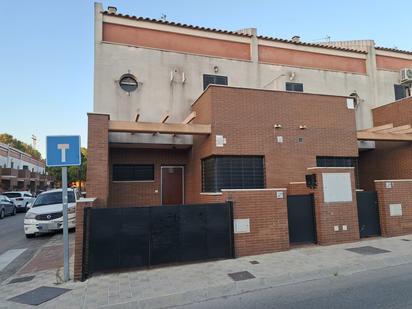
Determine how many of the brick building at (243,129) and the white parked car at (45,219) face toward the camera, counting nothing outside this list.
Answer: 2

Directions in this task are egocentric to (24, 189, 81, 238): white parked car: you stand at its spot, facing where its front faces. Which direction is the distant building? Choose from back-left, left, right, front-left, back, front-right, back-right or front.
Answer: back

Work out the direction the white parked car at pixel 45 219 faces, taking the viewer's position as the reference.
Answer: facing the viewer

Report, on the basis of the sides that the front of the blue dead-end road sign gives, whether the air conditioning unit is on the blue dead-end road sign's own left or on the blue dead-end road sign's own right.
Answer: on the blue dead-end road sign's own left

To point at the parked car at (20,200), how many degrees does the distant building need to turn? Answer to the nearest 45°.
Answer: approximately 45° to its right

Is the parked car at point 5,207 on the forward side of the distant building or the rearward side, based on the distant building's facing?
on the forward side

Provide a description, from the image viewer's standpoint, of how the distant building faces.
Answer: facing the viewer and to the right of the viewer

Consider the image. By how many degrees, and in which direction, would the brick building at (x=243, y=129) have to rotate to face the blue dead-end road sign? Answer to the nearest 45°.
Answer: approximately 45° to its right

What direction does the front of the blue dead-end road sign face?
toward the camera

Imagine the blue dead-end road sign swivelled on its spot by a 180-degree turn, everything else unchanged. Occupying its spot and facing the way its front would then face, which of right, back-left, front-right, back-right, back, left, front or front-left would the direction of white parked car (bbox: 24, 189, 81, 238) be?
front

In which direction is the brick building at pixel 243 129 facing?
toward the camera

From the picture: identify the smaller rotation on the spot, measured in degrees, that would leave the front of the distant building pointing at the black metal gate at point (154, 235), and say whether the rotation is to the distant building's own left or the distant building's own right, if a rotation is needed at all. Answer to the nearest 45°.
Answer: approximately 45° to the distant building's own right

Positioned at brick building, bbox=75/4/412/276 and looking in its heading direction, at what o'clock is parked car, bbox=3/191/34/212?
The parked car is roughly at 4 o'clock from the brick building.

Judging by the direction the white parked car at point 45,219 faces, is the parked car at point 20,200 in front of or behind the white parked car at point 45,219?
behind

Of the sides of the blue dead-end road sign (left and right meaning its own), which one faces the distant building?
back
